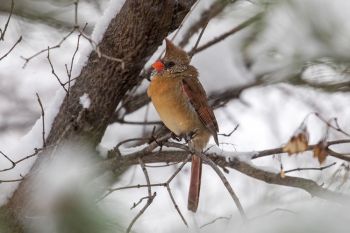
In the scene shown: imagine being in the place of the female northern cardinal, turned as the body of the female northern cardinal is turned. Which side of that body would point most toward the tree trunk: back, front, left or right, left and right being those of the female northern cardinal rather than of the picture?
right

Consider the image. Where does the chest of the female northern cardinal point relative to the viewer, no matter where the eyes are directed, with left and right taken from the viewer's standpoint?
facing the viewer and to the left of the viewer
